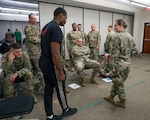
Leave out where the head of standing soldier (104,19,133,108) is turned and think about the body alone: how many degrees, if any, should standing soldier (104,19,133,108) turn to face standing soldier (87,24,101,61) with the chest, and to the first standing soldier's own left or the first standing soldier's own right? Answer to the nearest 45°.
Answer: approximately 45° to the first standing soldier's own right

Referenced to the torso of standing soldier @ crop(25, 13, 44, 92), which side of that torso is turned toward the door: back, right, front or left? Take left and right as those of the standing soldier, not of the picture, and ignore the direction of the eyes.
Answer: left

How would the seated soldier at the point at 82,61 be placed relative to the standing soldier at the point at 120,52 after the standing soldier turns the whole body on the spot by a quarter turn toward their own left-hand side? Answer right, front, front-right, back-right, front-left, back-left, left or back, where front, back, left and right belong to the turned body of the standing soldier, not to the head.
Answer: right

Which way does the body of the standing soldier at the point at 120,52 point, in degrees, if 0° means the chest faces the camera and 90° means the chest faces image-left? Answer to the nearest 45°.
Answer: approximately 135°

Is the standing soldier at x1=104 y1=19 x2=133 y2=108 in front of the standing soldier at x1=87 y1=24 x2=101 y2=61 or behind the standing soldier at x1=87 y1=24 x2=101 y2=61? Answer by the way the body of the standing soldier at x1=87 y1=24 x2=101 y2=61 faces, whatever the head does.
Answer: in front

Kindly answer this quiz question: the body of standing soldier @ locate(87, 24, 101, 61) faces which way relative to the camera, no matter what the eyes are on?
toward the camera

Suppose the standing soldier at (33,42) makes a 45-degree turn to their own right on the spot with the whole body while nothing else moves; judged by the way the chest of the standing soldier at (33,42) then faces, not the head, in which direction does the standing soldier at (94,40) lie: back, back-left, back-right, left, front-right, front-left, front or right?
back-left

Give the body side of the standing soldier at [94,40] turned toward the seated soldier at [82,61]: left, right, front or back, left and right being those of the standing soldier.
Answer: front

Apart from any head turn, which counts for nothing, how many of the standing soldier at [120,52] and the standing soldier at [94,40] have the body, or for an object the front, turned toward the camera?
1

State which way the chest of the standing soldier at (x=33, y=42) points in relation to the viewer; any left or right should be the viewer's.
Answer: facing the viewer and to the right of the viewer

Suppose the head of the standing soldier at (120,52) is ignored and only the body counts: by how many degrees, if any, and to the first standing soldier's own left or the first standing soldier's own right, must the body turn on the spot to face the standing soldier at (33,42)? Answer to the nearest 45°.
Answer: approximately 45° to the first standing soldier's own left

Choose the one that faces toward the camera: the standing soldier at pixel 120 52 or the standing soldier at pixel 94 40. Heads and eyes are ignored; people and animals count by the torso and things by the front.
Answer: the standing soldier at pixel 94 40

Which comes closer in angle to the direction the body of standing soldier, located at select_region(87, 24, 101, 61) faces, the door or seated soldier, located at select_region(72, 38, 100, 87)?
the seated soldier

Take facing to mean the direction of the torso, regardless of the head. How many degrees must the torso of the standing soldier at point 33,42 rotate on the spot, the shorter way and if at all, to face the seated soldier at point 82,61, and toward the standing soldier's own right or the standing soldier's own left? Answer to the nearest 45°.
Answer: approximately 45° to the standing soldier's own left
